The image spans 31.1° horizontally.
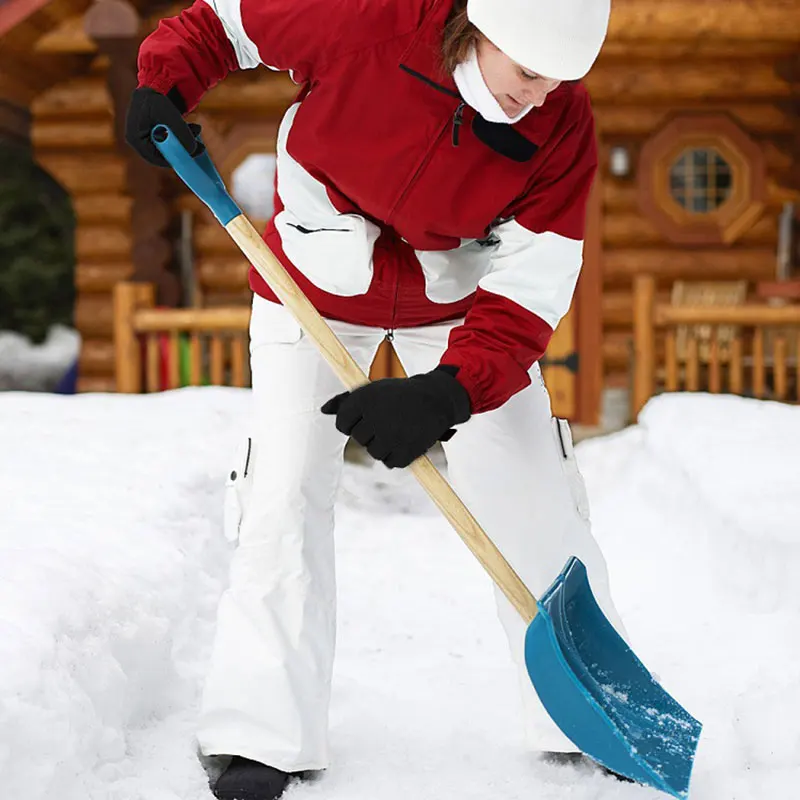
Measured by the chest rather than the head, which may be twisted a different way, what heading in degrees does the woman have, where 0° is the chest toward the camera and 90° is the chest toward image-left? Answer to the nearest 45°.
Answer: approximately 0°

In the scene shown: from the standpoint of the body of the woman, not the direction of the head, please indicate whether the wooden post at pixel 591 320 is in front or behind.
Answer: behind

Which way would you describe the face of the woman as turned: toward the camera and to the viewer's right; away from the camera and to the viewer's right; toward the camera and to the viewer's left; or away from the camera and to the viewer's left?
toward the camera and to the viewer's right

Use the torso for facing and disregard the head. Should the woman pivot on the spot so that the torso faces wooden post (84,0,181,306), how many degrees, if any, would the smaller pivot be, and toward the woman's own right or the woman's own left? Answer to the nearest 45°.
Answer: approximately 180°

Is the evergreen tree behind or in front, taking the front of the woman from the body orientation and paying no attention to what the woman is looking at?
behind

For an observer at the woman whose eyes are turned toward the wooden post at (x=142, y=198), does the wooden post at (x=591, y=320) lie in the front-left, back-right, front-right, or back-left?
front-right
